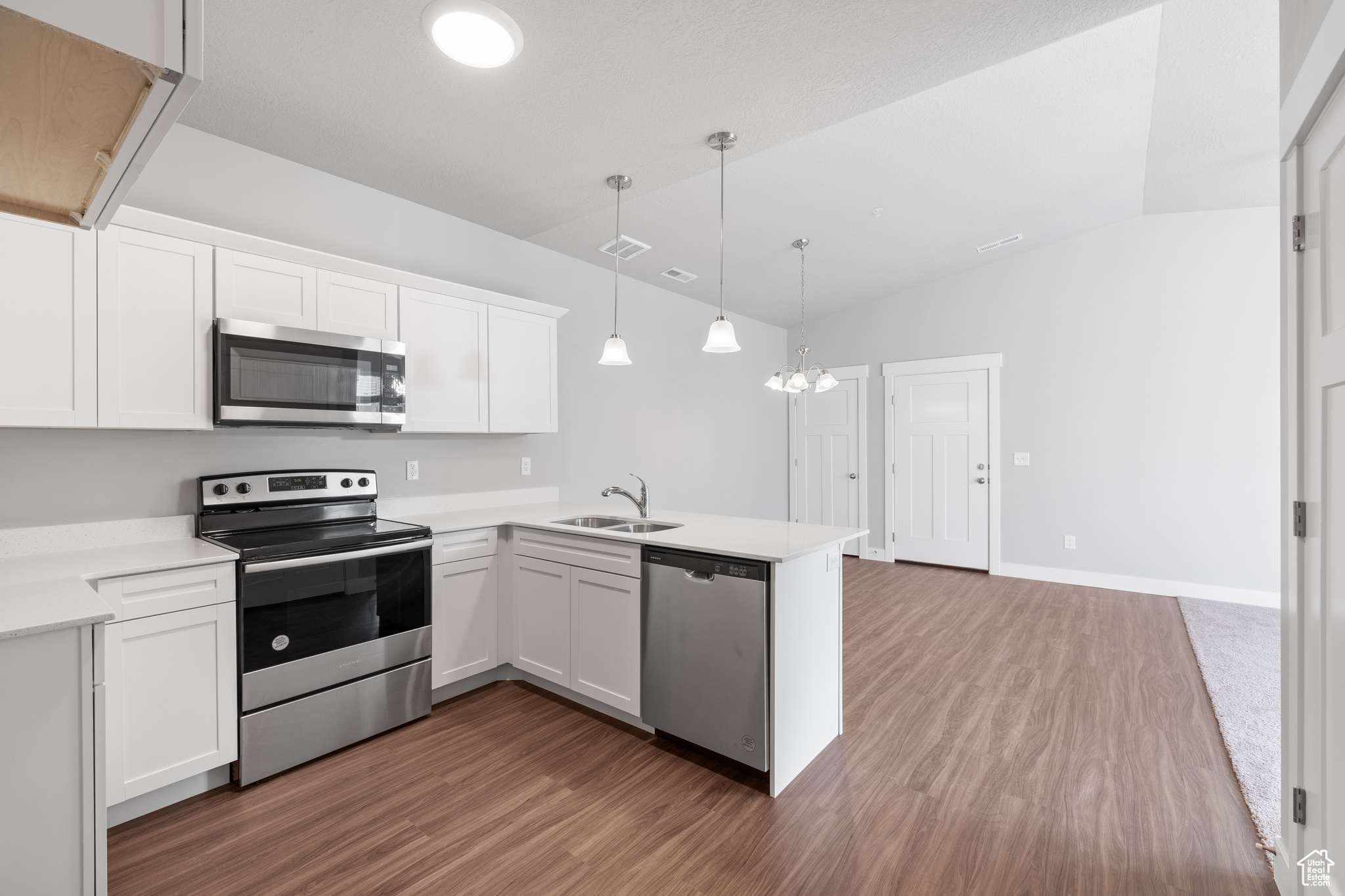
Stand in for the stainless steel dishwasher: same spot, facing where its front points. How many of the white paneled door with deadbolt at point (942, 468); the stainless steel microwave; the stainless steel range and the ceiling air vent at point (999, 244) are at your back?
2

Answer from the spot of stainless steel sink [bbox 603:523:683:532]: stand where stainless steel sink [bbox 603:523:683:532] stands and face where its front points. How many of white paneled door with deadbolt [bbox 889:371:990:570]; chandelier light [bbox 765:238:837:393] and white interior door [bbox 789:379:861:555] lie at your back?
3

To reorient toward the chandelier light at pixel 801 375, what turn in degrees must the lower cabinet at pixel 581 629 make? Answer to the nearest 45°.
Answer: approximately 180°

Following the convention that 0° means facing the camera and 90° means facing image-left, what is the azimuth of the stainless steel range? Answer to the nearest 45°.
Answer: approximately 315°
